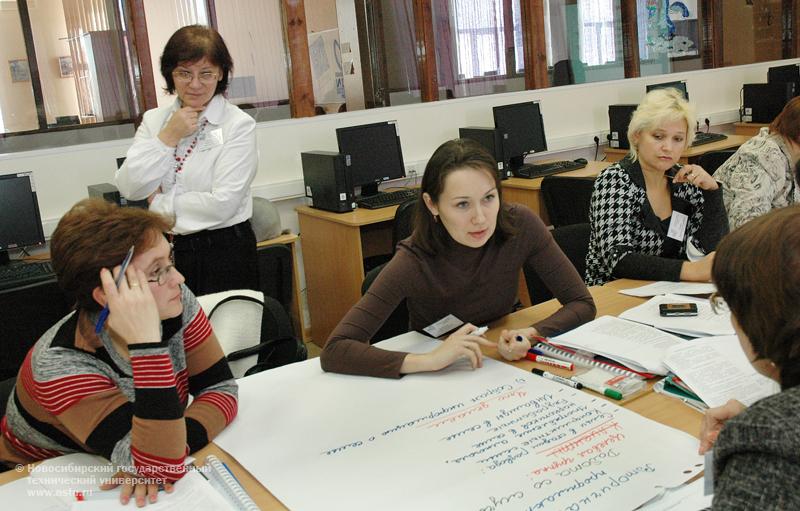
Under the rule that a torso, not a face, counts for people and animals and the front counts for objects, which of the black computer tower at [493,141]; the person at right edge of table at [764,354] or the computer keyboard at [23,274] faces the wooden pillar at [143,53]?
the person at right edge of table

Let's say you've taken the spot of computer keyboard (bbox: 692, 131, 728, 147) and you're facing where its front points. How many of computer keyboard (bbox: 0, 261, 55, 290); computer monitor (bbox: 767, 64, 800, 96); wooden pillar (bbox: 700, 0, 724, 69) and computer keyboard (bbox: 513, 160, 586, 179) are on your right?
2

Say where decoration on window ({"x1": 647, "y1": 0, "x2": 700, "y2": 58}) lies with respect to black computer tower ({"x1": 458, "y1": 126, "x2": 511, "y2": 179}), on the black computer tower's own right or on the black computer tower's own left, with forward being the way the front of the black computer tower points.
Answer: on the black computer tower's own left

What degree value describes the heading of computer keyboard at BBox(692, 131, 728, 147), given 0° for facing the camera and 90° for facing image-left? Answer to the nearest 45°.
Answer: approximately 315°

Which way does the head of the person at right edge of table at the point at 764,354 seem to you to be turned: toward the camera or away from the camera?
away from the camera

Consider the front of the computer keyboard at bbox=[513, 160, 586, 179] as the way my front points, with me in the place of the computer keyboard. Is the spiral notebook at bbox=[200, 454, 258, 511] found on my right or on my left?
on my right
